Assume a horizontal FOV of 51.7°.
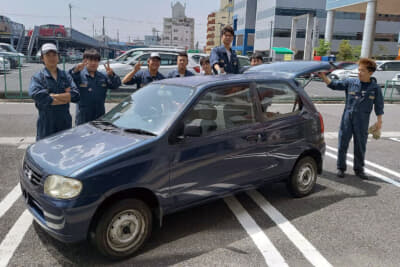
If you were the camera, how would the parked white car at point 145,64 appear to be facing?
facing to the left of the viewer

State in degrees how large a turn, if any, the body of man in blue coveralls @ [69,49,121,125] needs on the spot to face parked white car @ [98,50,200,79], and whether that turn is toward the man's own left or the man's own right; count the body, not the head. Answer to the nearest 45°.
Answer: approximately 180°

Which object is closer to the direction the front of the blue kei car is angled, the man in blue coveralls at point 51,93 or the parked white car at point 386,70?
the man in blue coveralls
